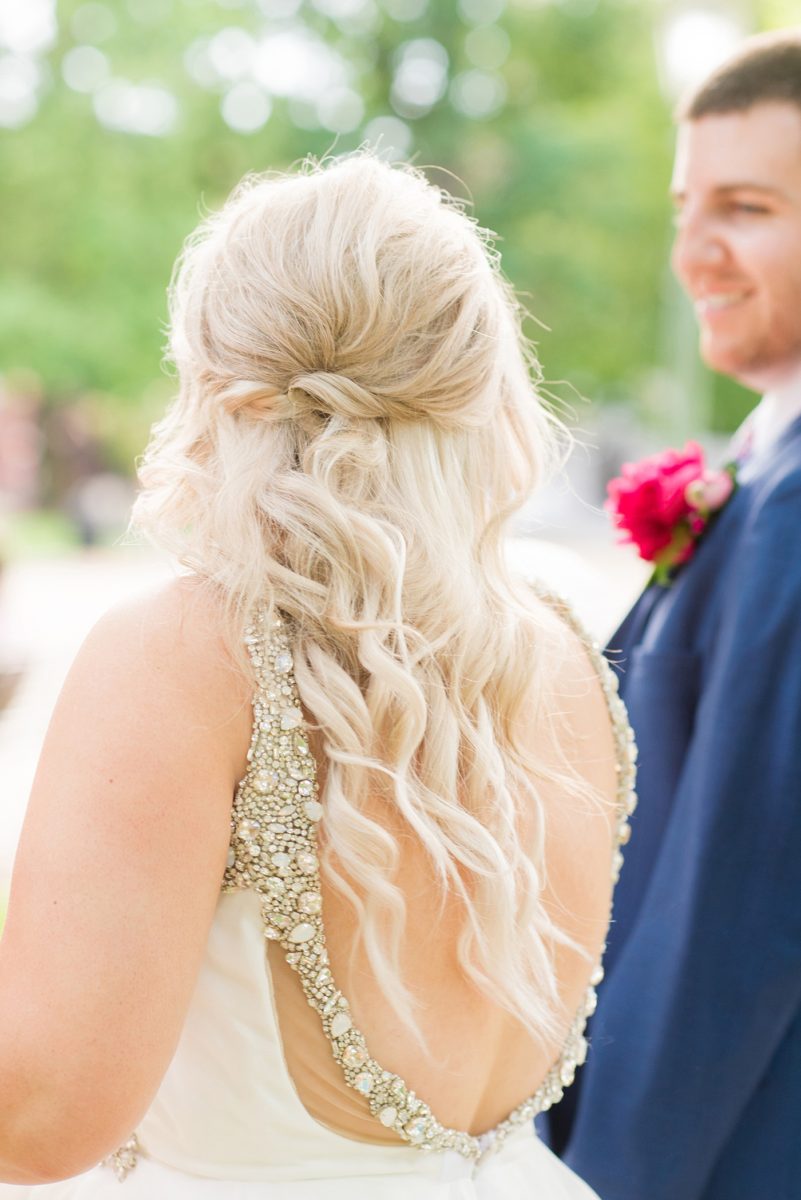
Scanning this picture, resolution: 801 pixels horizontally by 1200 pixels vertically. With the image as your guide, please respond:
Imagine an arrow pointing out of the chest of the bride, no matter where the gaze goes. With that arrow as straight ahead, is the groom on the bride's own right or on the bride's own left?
on the bride's own right

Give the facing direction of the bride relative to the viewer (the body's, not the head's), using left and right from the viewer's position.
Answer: facing away from the viewer and to the left of the viewer

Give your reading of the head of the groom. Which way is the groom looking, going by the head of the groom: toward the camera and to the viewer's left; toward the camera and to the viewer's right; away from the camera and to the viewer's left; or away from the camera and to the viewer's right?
toward the camera and to the viewer's left

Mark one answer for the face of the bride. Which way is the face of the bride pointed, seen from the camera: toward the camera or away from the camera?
away from the camera
